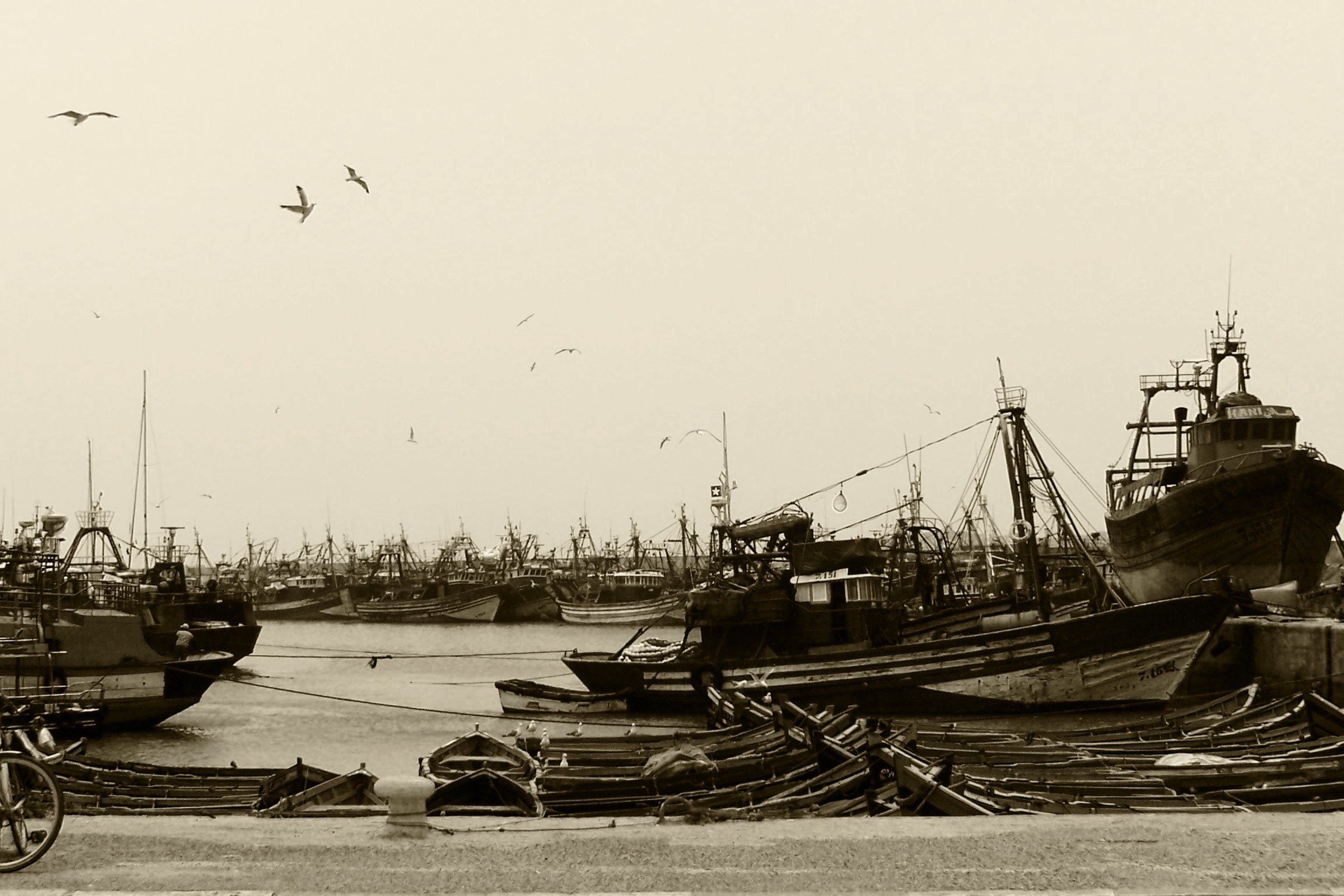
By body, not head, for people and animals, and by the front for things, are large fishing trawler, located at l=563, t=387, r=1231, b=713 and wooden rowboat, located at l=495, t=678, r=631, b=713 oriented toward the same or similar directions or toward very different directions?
very different directions

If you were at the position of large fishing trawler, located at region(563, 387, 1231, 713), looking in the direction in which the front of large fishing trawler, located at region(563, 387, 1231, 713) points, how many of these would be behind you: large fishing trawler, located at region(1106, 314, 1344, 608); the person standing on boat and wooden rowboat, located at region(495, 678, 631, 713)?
2

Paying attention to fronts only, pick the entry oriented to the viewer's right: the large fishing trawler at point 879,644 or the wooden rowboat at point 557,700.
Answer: the large fishing trawler

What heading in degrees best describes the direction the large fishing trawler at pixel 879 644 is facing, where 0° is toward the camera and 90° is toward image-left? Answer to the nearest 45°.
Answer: approximately 270°

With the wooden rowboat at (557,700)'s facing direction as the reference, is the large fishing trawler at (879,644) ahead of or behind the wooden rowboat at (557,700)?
behind

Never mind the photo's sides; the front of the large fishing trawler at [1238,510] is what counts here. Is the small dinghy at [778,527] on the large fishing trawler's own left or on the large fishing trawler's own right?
on the large fishing trawler's own right

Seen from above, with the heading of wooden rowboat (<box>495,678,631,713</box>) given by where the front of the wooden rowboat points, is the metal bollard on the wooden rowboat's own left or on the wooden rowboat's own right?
on the wooden rowboat's own left

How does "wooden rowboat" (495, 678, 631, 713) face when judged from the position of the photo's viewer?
facing to the left of the viewer

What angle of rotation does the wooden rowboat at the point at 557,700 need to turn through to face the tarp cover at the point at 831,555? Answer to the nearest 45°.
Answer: approximately 180°

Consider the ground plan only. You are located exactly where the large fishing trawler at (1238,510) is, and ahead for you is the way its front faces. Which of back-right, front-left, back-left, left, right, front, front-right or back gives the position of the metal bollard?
front-right

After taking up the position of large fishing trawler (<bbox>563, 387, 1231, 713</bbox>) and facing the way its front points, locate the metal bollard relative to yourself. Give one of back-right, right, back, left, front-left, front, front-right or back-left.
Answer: right
